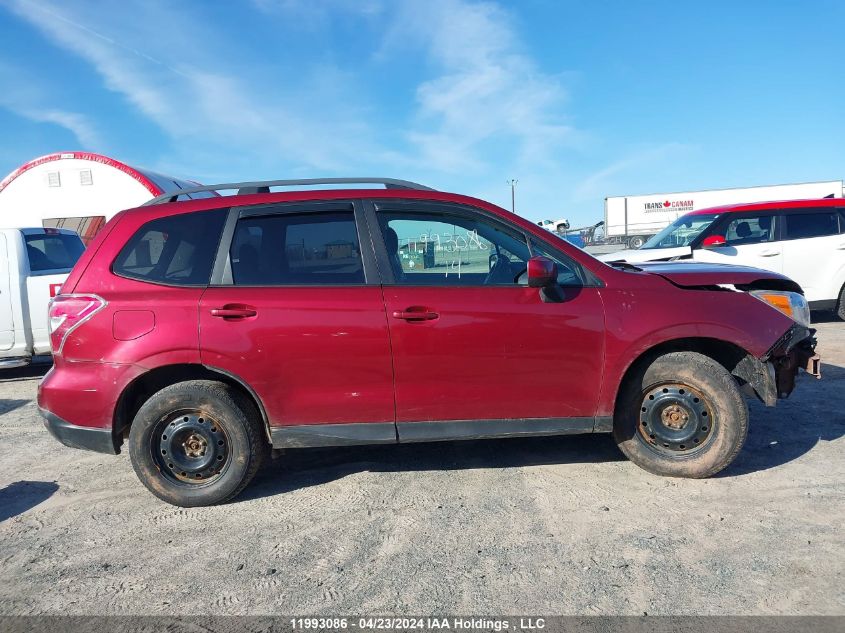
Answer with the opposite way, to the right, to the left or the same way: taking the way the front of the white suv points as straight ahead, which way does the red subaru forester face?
the opposite way

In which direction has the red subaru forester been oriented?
to the viewer's right

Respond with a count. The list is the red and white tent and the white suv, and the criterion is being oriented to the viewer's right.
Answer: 0

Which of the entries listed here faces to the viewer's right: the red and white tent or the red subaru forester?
the red subaru forester

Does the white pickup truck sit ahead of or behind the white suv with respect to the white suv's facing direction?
ahead

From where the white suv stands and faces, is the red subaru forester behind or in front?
in front

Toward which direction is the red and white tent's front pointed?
toward the camera

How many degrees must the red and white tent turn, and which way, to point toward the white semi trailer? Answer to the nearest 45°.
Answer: approximately 90° to its left

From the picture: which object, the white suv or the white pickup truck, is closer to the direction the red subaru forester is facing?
the white suv

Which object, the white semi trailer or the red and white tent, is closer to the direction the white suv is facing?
the red and white tent

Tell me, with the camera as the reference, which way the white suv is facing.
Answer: facing the viewer and to the left of the viewer

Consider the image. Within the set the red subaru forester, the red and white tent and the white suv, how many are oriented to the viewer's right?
1

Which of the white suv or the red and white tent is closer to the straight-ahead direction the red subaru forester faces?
the white suv

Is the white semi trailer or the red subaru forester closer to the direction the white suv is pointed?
the red subaru forester

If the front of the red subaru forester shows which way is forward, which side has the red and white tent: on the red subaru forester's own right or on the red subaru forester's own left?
on the red subaru forester's own left
